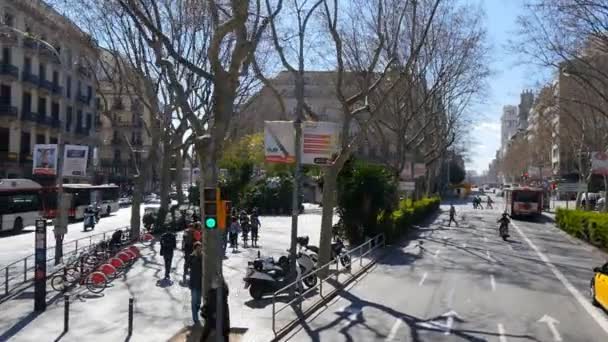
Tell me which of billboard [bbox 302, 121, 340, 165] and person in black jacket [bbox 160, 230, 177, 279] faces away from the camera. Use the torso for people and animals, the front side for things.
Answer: the person in black jacket

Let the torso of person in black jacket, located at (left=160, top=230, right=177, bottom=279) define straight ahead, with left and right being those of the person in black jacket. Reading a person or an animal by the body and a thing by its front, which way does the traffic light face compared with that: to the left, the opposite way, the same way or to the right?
the opposite way

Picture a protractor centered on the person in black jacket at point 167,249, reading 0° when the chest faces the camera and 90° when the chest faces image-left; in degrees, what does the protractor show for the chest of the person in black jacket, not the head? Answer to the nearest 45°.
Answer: approximately 180°

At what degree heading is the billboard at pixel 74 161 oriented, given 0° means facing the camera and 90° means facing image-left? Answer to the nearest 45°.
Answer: approximately 0°
